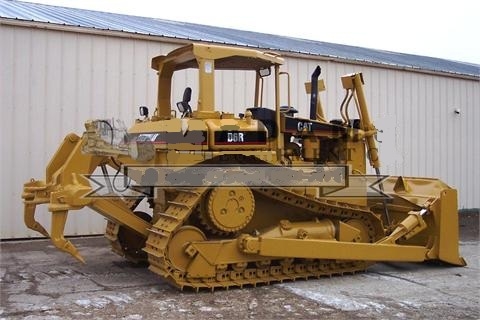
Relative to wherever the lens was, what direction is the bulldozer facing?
facing away from the viewer and to the right of the viewer

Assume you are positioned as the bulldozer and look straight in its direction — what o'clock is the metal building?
The metal building is roughly at 9 o'clock from the bulldozer.
